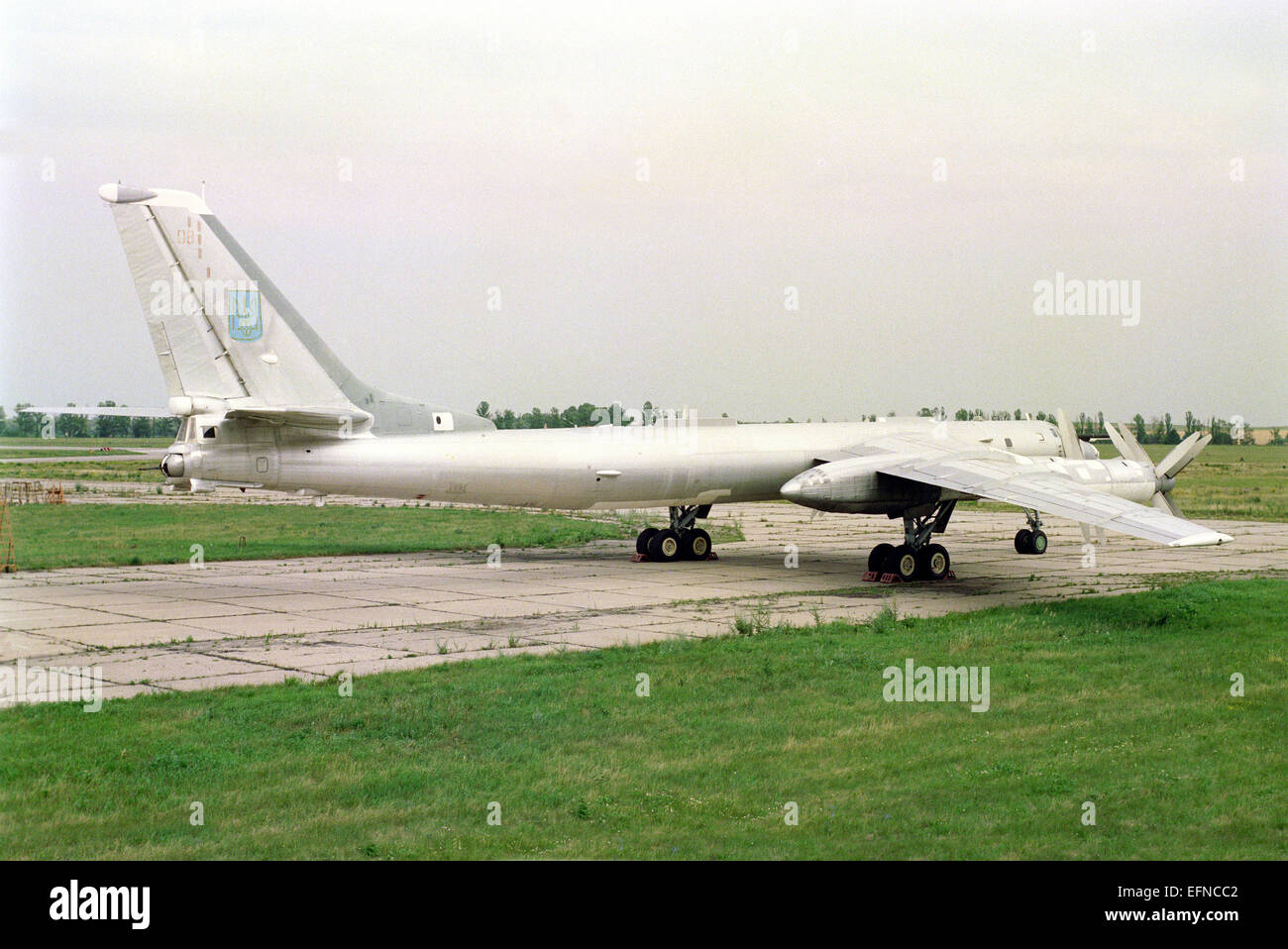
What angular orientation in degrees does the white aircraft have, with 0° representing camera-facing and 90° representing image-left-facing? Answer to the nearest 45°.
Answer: approximately 225°
